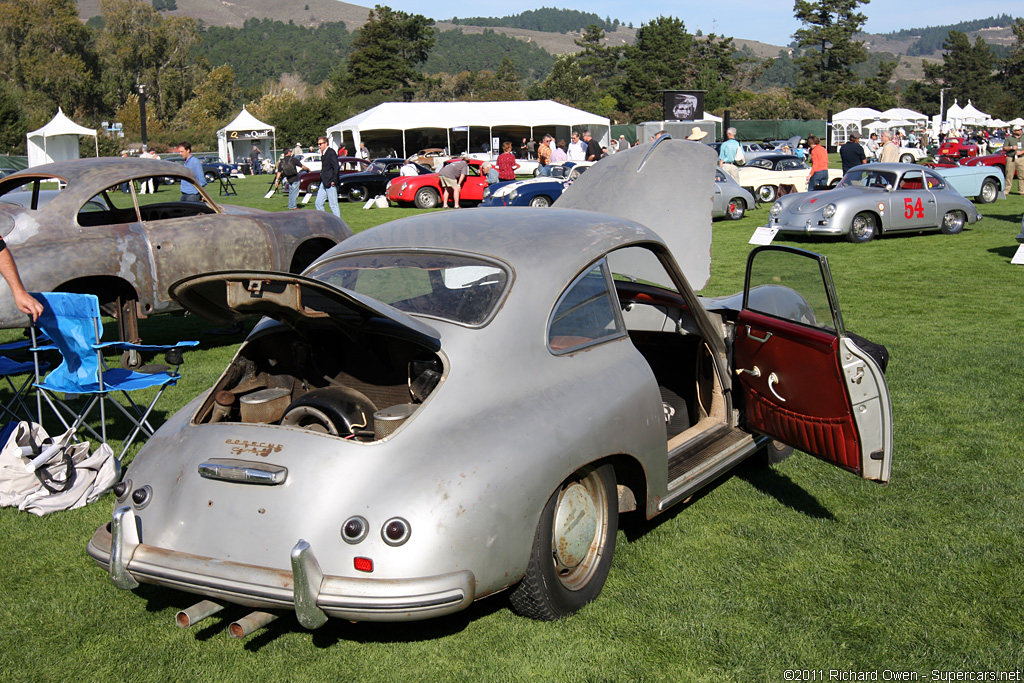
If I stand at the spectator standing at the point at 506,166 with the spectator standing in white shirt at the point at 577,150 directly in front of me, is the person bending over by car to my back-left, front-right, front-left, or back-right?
back-left

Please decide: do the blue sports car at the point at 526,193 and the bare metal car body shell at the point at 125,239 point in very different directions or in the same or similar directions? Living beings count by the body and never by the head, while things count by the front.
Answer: very different directions

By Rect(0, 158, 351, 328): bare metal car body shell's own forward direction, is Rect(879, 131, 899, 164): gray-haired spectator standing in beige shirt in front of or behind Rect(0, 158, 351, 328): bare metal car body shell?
in front

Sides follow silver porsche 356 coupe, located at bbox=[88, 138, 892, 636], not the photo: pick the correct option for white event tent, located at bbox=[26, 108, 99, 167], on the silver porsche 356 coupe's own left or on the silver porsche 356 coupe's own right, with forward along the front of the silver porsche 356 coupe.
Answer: on the silver porsche 356 coupe's own left

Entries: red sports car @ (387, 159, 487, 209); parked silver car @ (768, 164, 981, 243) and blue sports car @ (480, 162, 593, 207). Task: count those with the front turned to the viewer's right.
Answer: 0

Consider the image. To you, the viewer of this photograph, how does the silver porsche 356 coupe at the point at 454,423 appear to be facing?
facing away from the viewer and to the right of the viewer

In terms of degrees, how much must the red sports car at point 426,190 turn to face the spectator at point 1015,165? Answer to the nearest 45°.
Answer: approximately 135° to its left

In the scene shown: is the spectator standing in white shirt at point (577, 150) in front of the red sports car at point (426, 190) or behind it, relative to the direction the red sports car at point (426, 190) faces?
behind

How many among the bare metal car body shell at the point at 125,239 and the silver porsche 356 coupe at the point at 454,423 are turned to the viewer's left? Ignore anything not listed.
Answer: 0

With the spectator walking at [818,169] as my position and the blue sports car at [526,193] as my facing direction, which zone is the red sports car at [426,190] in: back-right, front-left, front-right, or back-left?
front-right

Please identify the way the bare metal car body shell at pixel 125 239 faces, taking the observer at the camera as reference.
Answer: facing away from the viewer and to the right of the viewer

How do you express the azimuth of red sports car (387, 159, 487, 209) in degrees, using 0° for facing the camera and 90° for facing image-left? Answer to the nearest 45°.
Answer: approximately 45°

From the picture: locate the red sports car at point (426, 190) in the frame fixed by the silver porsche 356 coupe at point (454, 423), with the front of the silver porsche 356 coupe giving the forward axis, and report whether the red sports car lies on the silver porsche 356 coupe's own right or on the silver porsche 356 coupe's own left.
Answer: on the silver porsche 356 coupe's own left

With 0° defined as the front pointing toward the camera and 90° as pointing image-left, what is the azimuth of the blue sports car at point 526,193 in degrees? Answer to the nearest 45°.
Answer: approximately 45°

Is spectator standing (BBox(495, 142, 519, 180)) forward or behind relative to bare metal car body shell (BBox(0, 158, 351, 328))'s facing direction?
forward

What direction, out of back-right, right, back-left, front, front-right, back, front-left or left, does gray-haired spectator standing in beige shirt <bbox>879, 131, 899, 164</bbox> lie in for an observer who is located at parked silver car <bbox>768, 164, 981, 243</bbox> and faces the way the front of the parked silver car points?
back-right
